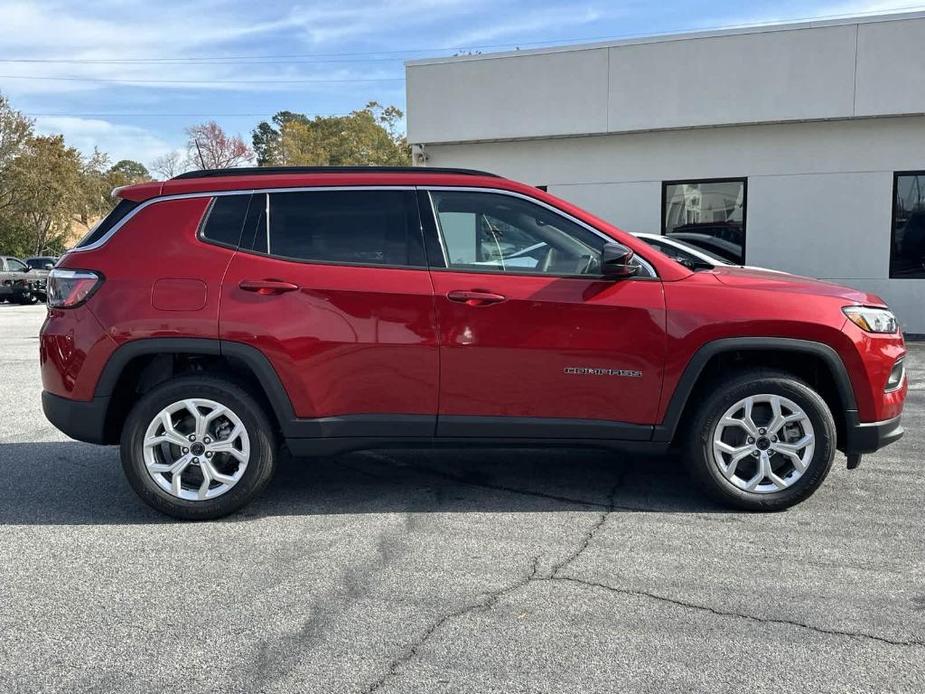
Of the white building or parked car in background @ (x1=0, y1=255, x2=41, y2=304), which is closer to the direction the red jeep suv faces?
the white building

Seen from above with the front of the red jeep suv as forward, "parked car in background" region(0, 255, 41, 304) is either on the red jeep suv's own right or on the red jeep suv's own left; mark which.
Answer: on the red jeep suv's own left

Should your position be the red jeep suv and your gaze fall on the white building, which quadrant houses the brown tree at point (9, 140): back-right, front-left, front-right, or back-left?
front-left

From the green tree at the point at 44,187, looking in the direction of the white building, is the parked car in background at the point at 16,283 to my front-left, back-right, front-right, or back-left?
front-right

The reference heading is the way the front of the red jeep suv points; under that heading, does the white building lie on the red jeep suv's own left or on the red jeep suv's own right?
on the red jeep suv's own left

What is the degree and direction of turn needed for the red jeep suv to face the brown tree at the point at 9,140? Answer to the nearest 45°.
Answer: approximately 135° to its left

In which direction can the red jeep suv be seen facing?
to the viewer's right

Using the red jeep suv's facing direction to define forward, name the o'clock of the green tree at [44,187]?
The green tree is roughly at 8 o'clock from the red jeep suv.
